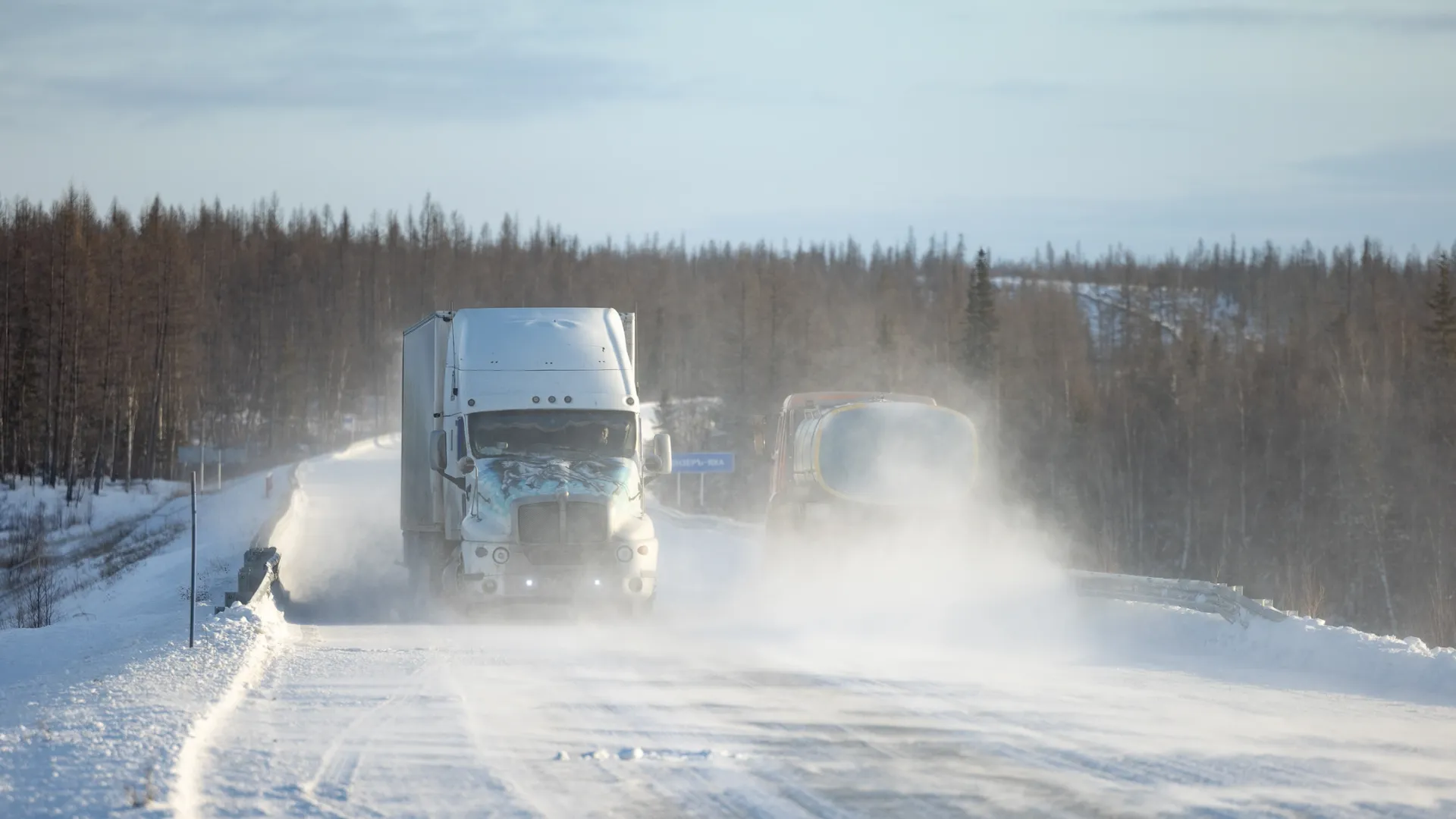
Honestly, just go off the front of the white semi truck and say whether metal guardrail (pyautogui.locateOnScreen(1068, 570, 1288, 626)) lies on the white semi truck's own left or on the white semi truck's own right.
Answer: on the white semi truck's own left

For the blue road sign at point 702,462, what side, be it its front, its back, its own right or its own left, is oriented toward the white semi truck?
front

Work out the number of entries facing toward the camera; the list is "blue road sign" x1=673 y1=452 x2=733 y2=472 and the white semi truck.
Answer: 2

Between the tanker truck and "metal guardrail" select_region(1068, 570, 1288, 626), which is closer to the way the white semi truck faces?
the metal guardrail

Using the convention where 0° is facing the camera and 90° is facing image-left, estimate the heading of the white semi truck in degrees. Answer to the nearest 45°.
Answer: approximately 0°

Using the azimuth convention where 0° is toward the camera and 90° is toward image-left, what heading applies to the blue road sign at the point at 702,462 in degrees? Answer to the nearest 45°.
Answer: approximately 0°

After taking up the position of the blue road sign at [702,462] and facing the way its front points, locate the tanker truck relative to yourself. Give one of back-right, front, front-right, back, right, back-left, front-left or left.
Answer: front

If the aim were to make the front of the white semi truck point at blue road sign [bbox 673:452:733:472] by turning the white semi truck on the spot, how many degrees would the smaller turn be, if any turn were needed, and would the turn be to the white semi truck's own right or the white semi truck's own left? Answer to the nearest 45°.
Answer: approximately 180°

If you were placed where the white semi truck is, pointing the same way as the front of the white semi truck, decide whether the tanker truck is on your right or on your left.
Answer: on your left
